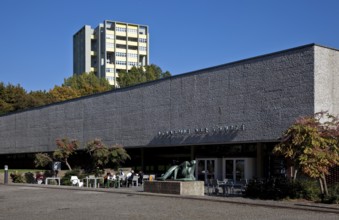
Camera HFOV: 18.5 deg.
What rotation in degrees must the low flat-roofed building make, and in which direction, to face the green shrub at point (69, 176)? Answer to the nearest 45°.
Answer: approximately 90° to its right

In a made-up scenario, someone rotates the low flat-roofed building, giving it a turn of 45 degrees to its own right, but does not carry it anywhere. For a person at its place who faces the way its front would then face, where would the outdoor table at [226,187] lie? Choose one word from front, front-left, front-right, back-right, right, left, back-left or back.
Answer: left

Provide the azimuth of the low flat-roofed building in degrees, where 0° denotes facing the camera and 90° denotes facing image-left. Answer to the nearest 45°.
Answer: approximately 45°

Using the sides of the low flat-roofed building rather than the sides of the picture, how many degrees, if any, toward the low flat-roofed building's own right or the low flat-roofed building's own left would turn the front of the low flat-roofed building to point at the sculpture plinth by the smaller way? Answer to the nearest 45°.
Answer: approximately 45° to the low flat-roofed building's own left

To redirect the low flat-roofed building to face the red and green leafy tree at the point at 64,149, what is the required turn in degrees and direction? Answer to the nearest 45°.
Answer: approximately 90° to its right

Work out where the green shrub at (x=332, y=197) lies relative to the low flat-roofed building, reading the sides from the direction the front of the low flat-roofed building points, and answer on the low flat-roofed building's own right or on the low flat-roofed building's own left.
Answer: on the low flat-roofed building's own left

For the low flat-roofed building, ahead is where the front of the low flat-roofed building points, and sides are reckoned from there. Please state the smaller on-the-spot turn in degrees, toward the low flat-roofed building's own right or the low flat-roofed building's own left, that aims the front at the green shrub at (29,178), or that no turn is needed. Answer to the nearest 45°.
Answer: approximately 90° to the low flat-roofed building's own right

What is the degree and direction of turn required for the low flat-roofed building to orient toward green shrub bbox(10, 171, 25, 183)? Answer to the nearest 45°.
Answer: approximately 90° to its right
